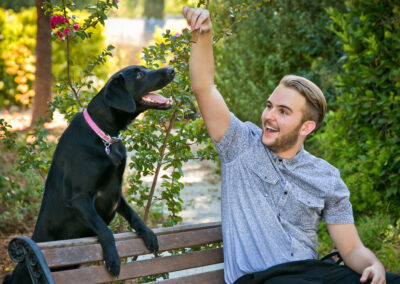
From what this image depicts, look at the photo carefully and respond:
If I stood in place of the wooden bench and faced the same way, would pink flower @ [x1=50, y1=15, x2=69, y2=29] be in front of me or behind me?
behind

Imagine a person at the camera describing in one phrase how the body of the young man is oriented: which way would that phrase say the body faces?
toward the camera

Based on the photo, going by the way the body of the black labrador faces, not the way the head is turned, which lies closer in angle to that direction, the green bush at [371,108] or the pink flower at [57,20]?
the green bush

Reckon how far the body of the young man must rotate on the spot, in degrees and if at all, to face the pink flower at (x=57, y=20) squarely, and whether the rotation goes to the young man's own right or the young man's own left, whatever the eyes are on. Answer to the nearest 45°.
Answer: approximately 90° to the young man's own right

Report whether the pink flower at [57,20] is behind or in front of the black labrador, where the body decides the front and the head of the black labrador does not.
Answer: behind

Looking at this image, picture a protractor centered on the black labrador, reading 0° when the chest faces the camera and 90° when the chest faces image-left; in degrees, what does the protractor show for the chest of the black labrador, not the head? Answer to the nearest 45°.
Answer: approximately 315°

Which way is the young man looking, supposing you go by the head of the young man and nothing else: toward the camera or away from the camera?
toward the camera

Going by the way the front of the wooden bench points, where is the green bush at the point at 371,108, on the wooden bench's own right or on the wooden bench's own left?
on the wooden bench's own left

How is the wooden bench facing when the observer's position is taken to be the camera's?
facing the viewer and to the right of the viewer
